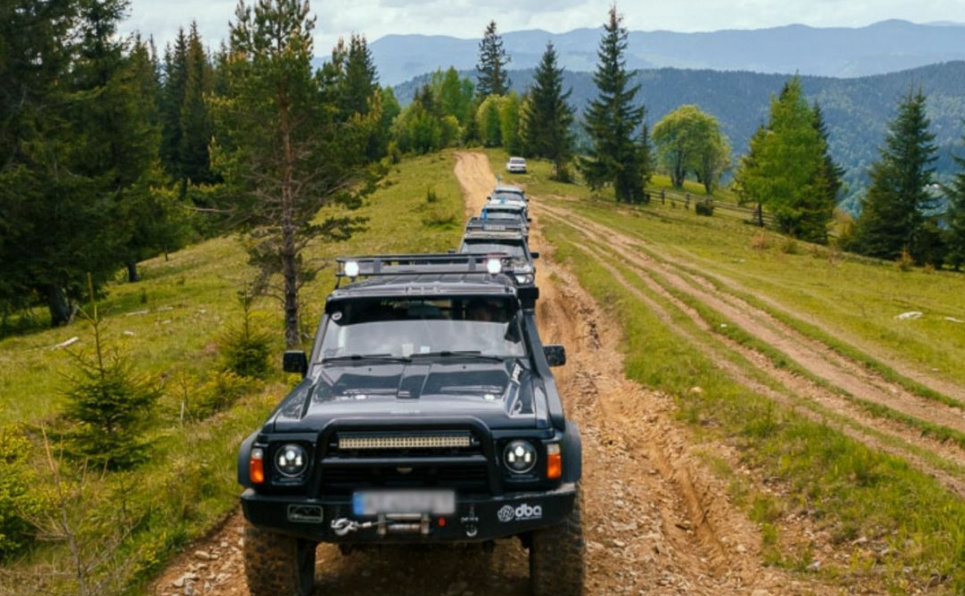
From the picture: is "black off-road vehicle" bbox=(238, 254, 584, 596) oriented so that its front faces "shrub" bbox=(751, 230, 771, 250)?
no

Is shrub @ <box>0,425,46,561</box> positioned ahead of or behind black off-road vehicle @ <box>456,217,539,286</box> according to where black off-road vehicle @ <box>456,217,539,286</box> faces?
ahead

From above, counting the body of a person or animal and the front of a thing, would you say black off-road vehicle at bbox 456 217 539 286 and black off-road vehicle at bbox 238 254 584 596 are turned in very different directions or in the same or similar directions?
same or similar directions

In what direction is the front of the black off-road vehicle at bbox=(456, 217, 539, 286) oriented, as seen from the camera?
facing the viewer

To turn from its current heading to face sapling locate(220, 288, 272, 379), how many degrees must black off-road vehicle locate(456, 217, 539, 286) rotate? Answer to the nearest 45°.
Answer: approximately 45° to its right

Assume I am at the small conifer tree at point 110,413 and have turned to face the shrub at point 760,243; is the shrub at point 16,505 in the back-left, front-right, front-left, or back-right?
back-right

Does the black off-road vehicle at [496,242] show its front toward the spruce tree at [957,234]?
no

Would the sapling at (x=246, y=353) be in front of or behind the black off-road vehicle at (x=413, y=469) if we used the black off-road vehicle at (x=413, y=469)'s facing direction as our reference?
behind

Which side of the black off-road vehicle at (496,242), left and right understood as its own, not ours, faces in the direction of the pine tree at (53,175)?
right

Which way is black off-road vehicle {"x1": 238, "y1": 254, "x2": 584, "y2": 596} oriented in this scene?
toward the camera

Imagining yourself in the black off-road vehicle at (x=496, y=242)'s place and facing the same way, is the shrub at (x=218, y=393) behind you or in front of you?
in front

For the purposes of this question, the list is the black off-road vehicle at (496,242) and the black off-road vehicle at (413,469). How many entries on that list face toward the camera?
2

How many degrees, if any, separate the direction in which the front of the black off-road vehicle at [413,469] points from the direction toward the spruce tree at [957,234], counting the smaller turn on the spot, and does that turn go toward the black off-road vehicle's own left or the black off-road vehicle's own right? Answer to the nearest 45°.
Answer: approximately 135° to the black off-road vehicle's own left

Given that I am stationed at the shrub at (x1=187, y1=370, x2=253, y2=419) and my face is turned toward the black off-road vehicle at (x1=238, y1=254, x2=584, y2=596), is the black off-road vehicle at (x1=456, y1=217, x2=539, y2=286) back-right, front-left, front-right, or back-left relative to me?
back-left

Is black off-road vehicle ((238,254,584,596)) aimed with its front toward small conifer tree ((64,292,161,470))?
no
